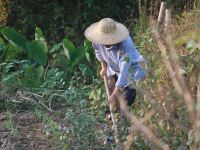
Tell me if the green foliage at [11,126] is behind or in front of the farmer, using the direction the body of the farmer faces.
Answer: in front

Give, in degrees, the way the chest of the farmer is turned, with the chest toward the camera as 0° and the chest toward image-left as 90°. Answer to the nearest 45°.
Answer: approximately 45°
